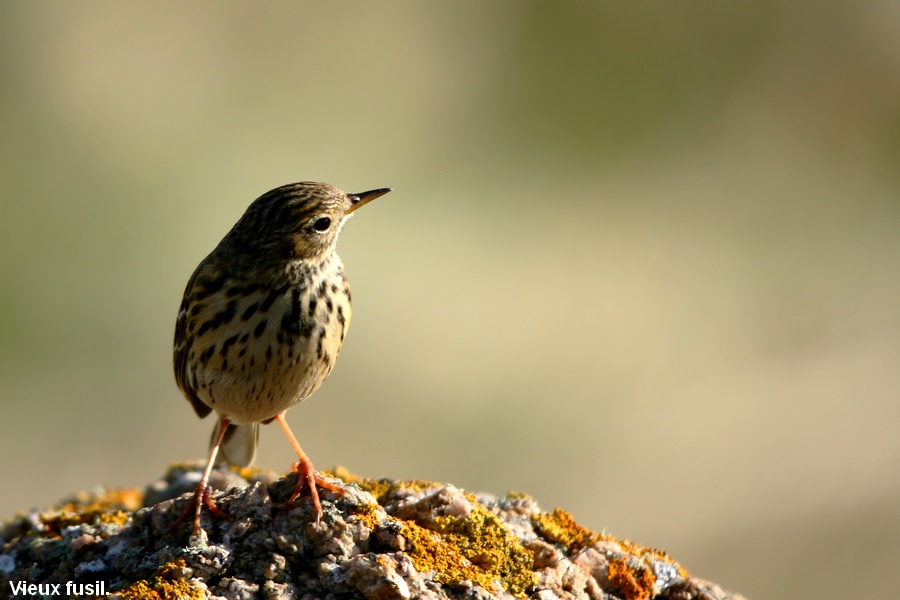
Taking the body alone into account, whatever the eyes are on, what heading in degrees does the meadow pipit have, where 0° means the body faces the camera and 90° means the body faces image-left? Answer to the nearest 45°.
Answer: approximately 315°
